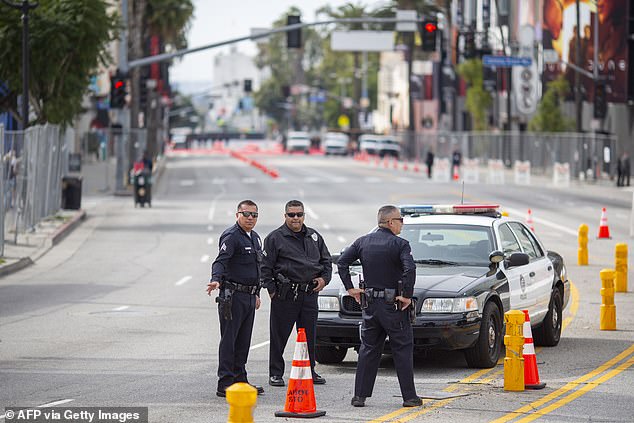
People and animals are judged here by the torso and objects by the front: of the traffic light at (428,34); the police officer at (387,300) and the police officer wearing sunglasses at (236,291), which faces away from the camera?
the police officer

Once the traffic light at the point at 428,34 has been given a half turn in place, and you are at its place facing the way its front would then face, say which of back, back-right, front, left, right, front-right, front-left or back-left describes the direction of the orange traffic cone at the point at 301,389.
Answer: back

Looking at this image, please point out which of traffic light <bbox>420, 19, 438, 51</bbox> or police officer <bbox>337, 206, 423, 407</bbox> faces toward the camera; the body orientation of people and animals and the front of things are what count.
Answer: the traffic light

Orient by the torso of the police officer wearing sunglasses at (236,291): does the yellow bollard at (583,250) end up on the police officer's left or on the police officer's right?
on the police officer's left

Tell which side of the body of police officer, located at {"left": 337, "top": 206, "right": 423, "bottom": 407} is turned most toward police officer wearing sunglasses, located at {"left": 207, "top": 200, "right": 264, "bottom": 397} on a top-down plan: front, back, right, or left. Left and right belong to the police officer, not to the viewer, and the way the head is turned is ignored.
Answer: left

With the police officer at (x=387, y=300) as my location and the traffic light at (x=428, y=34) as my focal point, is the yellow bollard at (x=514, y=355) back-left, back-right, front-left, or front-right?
front-right

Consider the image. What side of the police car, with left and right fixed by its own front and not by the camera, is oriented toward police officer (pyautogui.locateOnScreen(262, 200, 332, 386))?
front

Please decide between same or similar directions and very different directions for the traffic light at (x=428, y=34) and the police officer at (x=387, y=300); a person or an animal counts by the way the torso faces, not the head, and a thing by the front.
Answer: very different directions

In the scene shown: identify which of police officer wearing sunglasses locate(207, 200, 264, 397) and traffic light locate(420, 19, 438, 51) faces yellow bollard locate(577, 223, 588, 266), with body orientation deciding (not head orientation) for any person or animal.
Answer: the traffic light

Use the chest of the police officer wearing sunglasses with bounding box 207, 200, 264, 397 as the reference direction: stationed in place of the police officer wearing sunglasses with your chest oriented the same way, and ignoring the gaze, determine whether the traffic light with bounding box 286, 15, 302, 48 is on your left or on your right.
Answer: on your left

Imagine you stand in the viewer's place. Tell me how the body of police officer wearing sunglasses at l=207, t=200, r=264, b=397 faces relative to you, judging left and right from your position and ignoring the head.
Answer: facing the viewer and to the right of the viewer

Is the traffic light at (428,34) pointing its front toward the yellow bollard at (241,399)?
yes

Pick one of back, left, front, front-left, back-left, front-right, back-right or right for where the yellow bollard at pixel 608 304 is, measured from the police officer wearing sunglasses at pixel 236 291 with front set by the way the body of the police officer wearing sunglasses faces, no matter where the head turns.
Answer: left

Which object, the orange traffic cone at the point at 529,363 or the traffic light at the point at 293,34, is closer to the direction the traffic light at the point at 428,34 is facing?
the orange traffic cone

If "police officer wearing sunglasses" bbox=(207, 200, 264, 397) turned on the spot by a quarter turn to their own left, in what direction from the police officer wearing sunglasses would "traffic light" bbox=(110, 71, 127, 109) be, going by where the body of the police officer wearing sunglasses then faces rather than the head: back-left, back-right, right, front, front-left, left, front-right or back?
front-left

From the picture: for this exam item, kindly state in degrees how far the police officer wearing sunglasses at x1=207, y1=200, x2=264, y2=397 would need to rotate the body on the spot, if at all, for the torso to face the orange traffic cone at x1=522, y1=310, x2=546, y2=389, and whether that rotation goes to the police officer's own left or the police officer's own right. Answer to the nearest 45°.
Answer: approximately 45° to the police officer's own left

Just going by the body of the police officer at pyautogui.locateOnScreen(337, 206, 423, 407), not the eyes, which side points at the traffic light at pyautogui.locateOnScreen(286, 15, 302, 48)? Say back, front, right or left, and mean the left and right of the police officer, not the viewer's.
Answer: front

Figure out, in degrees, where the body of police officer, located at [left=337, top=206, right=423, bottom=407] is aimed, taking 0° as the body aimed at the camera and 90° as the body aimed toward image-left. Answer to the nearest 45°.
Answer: approximately 180°

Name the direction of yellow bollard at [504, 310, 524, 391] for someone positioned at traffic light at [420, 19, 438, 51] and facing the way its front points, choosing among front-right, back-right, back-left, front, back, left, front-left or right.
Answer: front
